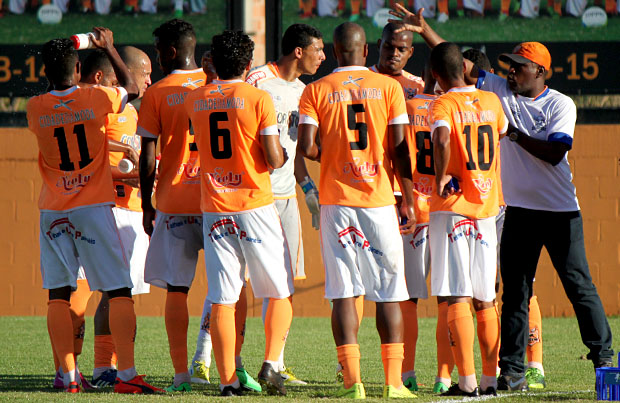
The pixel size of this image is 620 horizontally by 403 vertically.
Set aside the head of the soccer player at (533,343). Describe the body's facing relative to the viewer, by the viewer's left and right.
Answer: facing the viewer and to the left of the viewer

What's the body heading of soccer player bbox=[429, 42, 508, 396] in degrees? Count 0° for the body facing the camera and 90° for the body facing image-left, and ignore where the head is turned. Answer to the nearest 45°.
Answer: approximately 135°

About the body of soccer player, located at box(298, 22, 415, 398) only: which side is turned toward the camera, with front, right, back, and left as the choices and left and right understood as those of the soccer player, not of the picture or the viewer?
back

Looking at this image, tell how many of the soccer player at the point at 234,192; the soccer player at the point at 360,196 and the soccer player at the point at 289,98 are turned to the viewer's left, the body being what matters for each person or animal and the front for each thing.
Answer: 0

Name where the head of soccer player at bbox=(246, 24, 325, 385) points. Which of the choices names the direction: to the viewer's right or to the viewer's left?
to the viewer's right

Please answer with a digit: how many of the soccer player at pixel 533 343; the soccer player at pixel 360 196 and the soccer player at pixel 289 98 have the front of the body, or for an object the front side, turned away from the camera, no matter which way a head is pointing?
1

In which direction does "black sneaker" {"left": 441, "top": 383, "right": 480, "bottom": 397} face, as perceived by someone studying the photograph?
facing to the left of the viewer

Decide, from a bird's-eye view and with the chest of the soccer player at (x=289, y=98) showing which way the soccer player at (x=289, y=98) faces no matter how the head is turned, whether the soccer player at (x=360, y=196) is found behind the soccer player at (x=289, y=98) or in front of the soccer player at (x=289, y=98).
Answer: in front

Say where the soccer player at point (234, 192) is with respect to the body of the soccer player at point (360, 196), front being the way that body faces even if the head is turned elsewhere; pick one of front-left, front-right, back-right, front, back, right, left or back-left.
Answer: left

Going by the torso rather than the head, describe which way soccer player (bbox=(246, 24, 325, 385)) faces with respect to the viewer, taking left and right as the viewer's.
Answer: facing the viewer and to the right of the viewer

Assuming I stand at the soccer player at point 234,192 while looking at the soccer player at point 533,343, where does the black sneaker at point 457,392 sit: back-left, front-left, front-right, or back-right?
front-right

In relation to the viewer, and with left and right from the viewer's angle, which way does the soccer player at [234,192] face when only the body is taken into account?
facing away from the viewer and to the right of the viewer

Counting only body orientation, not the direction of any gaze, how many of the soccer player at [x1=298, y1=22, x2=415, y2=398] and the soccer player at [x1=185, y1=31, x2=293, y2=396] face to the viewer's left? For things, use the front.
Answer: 0

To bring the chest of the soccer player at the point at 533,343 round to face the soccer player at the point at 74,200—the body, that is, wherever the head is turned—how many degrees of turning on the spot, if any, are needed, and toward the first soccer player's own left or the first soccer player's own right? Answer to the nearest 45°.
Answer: approximately 45° to the first soccer player's own right

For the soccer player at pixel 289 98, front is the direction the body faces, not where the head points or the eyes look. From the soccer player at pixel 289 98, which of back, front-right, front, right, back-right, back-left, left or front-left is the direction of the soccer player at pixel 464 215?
front
